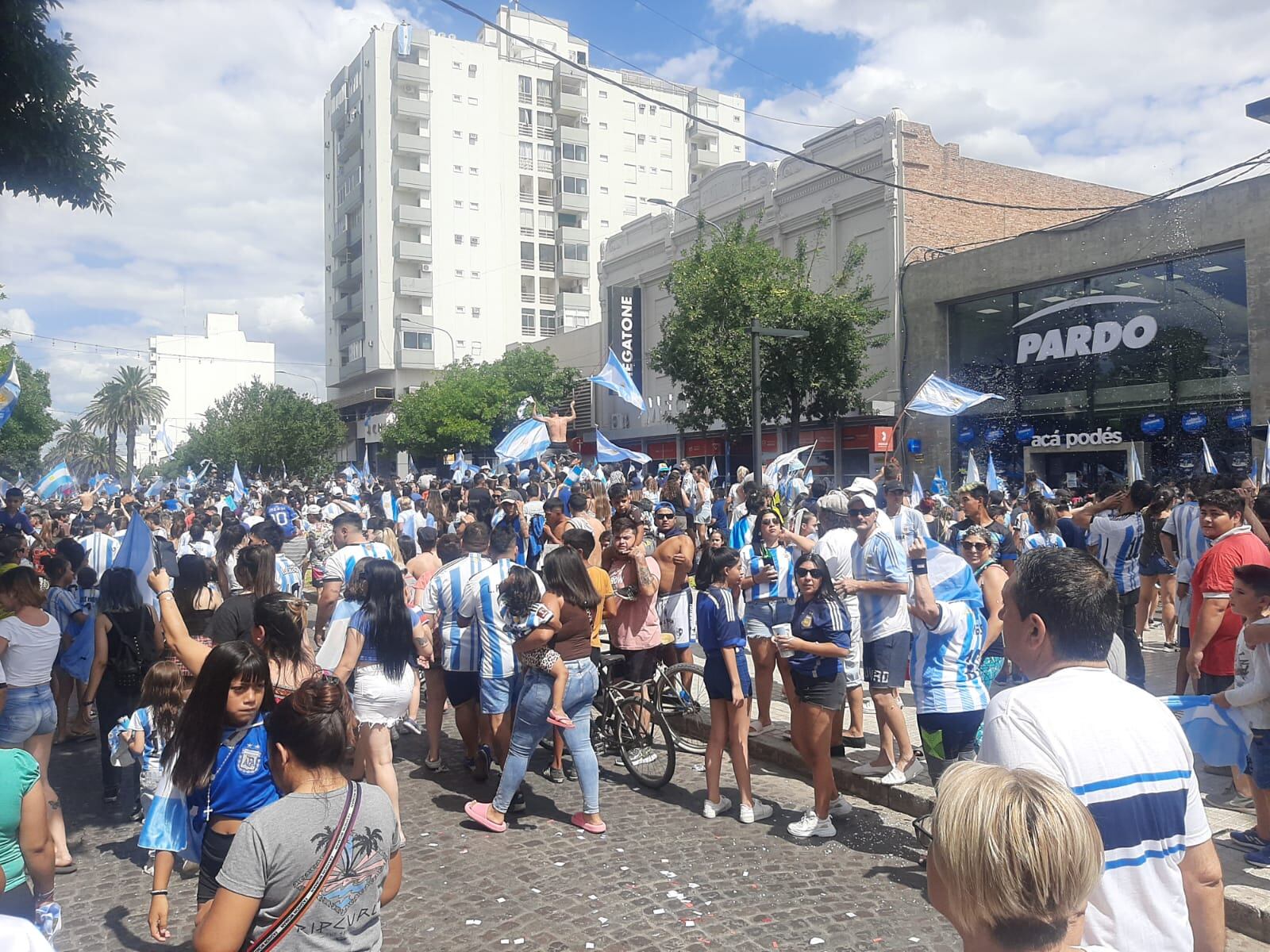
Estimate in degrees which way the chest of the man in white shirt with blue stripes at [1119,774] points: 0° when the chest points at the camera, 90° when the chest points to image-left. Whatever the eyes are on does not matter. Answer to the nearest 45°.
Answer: approximately 135°

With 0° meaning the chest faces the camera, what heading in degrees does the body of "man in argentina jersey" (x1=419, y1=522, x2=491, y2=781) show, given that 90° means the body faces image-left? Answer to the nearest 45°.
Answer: approximately 180°

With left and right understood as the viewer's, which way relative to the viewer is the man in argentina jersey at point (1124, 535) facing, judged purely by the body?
facing away from the viewer and to the left of the viewer

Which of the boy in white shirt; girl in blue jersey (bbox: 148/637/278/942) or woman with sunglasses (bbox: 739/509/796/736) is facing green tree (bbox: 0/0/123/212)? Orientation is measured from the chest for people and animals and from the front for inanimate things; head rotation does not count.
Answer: the boy in white shirt

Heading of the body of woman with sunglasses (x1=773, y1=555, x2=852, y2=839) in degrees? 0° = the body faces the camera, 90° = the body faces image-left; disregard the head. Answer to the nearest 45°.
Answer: approximately 45°

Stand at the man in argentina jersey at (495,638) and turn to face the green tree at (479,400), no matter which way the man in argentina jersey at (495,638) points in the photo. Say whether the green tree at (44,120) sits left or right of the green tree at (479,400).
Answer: left

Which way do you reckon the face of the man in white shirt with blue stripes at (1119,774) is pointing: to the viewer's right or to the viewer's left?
to the viewer's left

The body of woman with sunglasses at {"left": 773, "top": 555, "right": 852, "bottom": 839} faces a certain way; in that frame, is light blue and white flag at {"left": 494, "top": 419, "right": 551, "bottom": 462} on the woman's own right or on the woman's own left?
on the woman's own right

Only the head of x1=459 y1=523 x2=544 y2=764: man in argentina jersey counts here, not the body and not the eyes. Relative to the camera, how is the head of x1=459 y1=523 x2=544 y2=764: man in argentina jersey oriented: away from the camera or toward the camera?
away from the camera

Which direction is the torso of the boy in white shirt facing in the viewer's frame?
to the viewer's left

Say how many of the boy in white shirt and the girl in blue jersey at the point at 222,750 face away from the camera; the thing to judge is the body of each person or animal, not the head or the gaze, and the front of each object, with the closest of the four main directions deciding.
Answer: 0

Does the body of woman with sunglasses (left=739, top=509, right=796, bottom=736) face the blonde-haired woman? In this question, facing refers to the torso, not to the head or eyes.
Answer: yes

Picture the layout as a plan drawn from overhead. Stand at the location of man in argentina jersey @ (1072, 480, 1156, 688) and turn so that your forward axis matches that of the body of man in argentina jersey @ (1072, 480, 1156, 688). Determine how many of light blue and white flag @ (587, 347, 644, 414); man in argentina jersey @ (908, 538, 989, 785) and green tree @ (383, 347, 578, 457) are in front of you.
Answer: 2

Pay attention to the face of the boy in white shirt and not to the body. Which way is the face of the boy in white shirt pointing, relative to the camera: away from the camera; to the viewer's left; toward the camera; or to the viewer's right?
to the viewer's left
